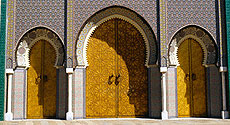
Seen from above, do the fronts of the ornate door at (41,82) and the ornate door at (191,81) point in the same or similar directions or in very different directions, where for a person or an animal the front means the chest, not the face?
same or similar directions

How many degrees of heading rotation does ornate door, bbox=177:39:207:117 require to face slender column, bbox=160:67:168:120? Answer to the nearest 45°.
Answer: approximately 45° to its right

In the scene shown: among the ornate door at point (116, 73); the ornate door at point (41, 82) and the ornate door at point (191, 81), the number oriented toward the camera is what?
3

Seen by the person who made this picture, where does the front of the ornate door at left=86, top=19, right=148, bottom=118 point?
facing the viewer

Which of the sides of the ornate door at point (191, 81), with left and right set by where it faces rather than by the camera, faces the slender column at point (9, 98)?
right

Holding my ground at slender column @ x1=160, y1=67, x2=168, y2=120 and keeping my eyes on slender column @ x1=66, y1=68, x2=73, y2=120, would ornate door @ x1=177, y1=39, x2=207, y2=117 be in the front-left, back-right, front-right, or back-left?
back-right

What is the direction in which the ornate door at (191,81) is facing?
toward the camera

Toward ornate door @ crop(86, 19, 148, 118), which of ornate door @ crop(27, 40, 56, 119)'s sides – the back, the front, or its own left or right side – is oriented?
left

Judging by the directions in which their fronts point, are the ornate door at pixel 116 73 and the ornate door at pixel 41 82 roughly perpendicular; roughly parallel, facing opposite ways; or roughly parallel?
roughly parallel

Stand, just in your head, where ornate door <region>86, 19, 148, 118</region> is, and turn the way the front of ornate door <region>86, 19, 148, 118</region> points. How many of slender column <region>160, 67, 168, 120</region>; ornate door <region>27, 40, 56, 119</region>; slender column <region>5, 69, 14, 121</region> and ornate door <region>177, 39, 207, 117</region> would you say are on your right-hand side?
2

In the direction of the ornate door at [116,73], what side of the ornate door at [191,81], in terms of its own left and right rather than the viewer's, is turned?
right
